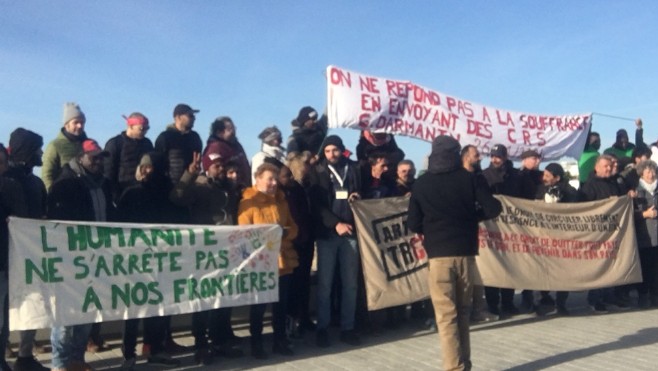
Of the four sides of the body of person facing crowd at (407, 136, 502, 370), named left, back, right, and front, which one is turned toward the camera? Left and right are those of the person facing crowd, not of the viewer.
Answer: back

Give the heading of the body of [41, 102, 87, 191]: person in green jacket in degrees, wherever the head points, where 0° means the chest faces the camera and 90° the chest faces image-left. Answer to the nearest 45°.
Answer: approximately 315°

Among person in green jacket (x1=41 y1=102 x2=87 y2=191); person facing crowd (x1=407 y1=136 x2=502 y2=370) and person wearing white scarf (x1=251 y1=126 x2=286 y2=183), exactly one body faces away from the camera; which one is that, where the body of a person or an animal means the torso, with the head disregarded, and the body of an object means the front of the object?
person facing crowd (x1=407 y1=136 x2=502 y2=370)

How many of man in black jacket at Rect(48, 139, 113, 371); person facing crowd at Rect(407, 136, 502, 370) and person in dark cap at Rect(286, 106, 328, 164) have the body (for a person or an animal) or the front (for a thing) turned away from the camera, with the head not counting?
1

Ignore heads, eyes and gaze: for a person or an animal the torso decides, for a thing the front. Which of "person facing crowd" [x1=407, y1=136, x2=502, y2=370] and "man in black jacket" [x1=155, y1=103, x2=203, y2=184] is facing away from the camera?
the person facing crowd

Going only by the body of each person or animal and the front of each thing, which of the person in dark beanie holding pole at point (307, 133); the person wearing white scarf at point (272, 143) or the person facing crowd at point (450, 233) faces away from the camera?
the person facing crowd at point (450, 233)

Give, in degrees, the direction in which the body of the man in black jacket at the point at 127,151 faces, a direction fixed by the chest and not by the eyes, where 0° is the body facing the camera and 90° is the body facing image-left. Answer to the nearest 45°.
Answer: approximately 315°

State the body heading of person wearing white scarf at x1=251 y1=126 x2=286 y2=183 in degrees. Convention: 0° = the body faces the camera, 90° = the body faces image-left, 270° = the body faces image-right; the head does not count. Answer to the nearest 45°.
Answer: approximately 315°
